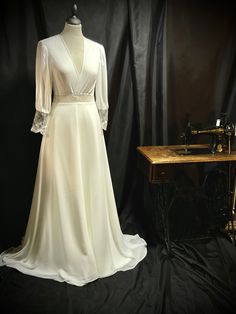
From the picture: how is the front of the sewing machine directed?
toward the camera

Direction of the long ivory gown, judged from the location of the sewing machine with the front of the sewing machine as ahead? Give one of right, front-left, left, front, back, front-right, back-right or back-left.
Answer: front-right

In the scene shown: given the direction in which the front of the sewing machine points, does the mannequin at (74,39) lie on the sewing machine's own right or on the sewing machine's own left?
on the sewing machine's own right
